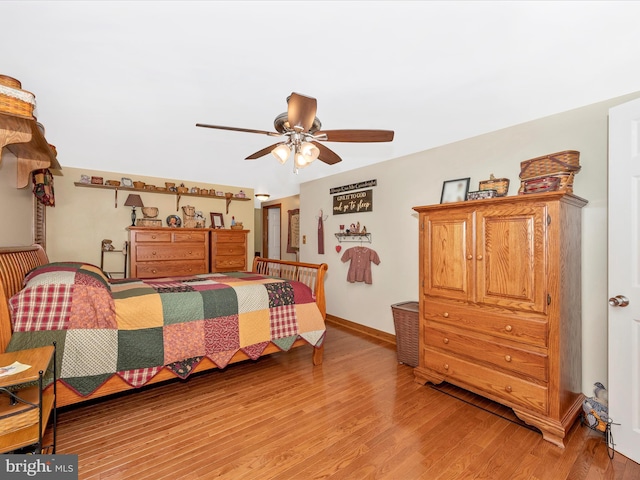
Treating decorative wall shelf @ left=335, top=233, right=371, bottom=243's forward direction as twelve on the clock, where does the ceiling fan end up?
The ceiling fan is roughly at 11 o'clock from the decorative wall shelf.

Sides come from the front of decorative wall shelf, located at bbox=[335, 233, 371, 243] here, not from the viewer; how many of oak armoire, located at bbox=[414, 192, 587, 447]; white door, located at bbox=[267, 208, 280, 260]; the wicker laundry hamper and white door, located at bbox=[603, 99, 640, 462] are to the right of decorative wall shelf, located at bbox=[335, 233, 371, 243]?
1

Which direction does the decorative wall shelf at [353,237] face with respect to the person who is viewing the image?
facing the viewer and to the left of the viewer

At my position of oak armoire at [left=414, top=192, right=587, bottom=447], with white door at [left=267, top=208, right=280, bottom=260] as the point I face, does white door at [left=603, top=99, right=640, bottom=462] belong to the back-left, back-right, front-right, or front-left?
back-right

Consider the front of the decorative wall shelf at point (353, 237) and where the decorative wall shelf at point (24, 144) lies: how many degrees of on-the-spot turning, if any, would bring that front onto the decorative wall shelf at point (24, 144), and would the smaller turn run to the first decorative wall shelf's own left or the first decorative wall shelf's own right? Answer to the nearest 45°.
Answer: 0° — it already faces it

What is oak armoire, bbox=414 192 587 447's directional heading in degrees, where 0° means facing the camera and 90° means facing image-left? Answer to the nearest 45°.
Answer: approximately 45°

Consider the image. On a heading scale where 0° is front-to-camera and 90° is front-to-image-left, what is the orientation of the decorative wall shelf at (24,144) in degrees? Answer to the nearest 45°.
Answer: approximately 270°

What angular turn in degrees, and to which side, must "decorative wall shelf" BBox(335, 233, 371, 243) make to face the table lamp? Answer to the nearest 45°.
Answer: approximately 45° to its right

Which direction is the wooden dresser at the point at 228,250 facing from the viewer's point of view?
toward the camera

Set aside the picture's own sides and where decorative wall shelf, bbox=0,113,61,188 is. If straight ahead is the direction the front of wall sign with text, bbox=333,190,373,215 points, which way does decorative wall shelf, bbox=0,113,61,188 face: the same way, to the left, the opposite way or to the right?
the opposite way

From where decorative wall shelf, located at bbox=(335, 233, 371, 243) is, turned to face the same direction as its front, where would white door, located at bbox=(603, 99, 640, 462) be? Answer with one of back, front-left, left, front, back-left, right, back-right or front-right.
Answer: left

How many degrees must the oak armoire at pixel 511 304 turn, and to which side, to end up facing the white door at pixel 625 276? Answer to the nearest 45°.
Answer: approximately 135° to its left

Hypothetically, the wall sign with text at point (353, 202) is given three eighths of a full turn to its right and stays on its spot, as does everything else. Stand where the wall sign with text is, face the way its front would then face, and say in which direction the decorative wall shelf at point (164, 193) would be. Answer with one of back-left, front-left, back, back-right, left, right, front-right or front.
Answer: left

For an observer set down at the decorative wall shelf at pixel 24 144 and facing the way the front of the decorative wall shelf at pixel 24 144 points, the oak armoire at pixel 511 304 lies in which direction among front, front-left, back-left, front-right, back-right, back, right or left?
front-right

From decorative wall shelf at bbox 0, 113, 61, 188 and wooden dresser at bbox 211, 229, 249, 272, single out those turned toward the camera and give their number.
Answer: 1

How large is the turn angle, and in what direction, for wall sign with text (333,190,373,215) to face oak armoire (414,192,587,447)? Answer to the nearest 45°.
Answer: approximately 90° to its left

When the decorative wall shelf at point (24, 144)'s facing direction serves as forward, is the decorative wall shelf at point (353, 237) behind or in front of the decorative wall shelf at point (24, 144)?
in front
